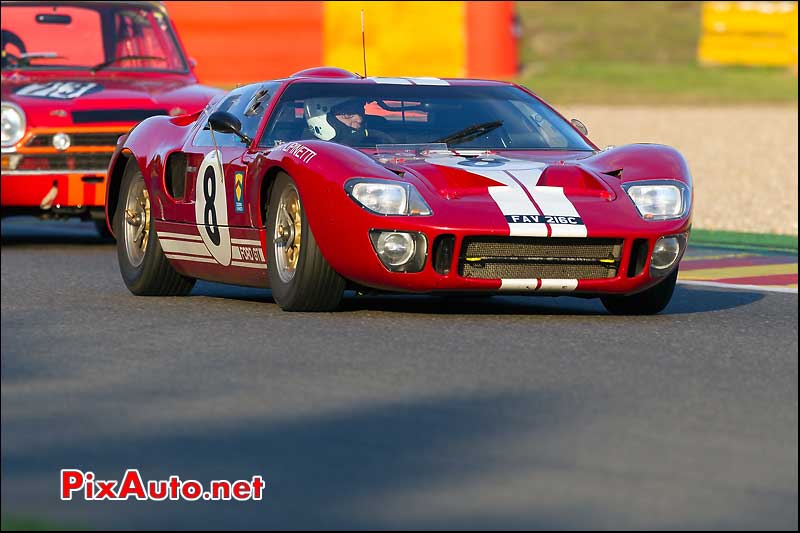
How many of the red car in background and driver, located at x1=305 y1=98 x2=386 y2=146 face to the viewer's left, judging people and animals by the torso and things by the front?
0

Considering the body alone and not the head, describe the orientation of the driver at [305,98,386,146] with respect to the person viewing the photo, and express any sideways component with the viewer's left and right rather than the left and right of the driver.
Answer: facing the viewer and to the right of the viewer

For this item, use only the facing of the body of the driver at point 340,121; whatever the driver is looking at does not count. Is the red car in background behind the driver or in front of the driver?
behind

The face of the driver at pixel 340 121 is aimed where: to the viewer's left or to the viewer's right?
to the viewer's right

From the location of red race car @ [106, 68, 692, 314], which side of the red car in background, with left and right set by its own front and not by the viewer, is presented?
front

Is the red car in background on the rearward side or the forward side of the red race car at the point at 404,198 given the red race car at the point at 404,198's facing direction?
on the rearward side

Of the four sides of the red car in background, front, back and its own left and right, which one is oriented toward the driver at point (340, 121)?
front
